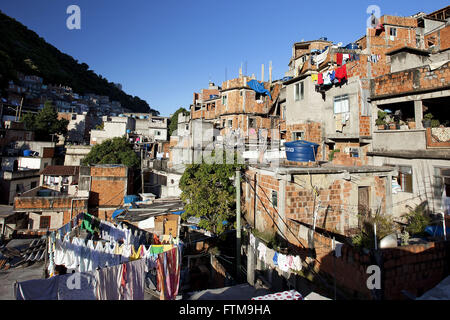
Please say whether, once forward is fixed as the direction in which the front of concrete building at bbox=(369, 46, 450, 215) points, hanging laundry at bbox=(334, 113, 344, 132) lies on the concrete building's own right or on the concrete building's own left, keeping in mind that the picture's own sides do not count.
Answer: on the concrete building's own right

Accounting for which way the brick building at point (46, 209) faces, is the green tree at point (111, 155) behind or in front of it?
behind

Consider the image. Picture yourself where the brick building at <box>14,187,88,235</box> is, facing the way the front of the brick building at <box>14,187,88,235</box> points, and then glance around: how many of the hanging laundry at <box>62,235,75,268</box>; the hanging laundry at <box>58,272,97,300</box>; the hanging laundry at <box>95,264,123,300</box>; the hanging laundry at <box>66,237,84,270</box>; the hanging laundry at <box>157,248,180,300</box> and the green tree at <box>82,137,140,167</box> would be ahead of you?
5

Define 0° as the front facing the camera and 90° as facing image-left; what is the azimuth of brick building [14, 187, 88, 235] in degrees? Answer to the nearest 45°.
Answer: approximately 0°

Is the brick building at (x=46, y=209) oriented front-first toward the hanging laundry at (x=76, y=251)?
yes

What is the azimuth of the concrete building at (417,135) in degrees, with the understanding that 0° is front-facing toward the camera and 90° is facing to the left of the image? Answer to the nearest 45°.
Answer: approximately 45°

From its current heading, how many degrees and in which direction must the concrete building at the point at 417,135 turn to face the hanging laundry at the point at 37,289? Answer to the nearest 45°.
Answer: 0° — it already faces it

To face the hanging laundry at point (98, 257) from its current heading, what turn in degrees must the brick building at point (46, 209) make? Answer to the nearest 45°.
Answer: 0° — it already faces it
